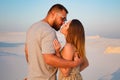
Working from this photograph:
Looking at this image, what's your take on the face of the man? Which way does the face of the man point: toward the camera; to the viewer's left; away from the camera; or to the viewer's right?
to the viewer's right

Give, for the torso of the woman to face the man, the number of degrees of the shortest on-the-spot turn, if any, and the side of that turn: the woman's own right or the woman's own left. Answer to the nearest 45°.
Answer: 0° — they already face them

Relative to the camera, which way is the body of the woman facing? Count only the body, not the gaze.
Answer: to the viewer's left
